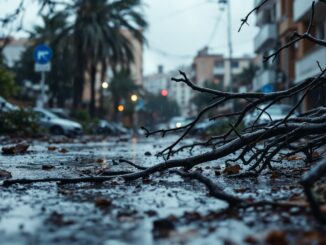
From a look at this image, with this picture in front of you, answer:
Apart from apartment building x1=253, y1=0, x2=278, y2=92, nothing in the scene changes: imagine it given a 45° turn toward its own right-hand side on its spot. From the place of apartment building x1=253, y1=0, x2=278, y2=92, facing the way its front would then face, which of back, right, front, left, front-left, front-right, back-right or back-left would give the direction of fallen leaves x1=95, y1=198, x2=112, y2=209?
left

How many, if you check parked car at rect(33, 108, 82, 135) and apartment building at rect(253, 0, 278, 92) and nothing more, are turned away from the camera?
0

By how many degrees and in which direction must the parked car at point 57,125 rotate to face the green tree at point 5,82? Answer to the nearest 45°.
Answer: approximately 180°

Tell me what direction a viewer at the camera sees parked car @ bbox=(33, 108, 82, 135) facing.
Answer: facing the viewer and to the right of the viewer

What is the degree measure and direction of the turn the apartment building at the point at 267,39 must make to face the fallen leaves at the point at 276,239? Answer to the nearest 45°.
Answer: approximately 45° to its left

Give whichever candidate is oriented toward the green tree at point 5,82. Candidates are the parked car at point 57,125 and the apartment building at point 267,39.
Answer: the apartment building

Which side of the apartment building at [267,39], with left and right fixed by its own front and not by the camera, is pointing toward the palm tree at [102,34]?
front

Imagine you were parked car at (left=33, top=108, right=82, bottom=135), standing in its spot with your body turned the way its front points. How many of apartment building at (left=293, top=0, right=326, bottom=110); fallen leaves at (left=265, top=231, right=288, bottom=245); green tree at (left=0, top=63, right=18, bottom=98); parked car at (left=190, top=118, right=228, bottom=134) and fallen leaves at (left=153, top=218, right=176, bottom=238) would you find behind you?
1

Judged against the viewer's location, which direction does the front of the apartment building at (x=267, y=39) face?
facing the viewer and to the left of the viewer

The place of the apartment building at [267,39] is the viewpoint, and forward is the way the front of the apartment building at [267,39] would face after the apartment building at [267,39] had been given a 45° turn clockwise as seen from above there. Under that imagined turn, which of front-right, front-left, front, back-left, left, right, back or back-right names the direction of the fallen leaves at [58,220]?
left
